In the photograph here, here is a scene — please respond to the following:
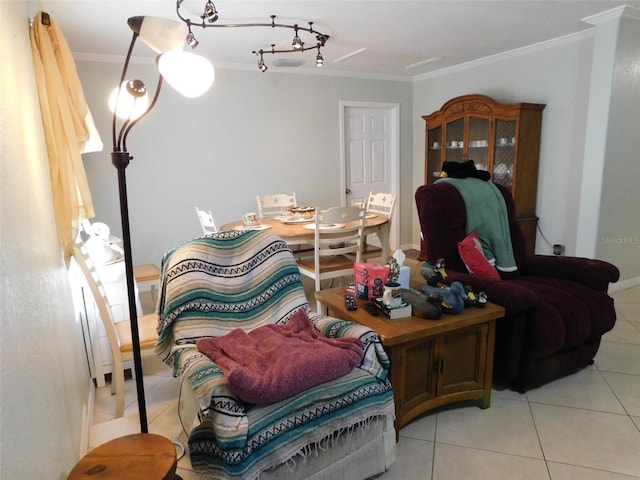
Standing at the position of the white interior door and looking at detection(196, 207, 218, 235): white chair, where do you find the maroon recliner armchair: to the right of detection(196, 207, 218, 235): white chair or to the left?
left

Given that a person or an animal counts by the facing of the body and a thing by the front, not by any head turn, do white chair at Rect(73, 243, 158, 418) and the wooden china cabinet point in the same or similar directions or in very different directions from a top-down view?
very different directions

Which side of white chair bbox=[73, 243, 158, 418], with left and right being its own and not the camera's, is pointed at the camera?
right

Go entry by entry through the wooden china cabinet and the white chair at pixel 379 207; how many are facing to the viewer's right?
0

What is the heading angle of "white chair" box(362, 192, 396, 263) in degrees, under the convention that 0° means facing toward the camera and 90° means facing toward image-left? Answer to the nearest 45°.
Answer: approximately 45°

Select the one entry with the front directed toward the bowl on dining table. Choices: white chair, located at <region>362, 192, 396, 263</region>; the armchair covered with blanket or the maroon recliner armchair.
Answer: the white chair

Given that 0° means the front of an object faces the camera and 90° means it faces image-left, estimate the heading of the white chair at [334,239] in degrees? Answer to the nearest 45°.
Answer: approximately 135°

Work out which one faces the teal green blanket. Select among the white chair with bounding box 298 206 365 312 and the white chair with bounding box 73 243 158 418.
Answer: the white chair with bounding box 73 243 158 418

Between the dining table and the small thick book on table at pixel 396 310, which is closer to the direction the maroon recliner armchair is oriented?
the small thick book on table

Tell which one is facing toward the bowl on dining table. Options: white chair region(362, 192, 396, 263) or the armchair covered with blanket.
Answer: the white chair
